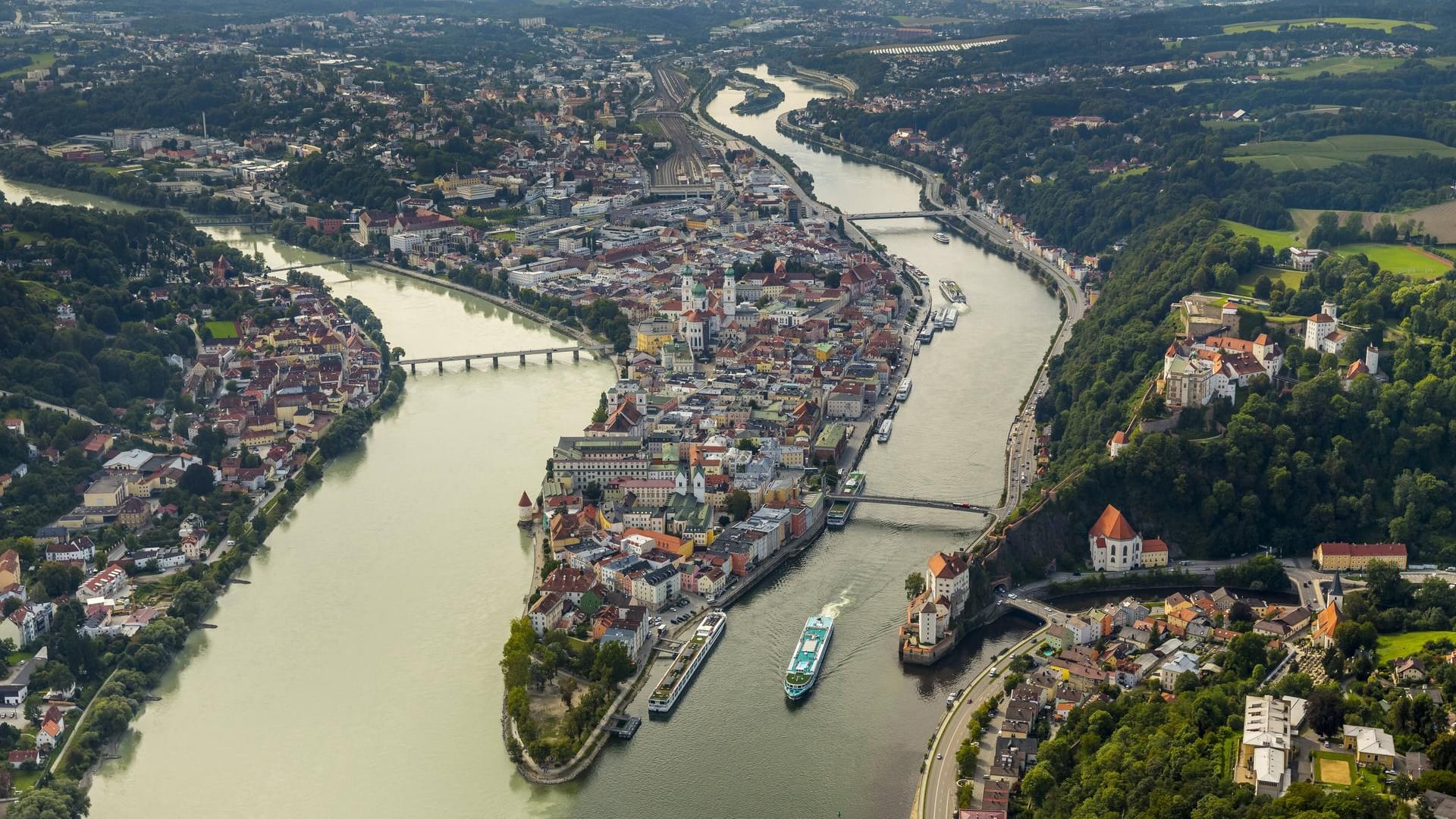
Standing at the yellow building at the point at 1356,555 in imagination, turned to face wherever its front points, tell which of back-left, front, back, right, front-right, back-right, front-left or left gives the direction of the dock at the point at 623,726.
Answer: front-right

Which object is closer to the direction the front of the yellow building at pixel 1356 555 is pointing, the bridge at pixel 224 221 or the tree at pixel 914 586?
the tree

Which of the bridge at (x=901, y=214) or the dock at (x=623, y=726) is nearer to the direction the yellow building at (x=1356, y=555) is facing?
the dock

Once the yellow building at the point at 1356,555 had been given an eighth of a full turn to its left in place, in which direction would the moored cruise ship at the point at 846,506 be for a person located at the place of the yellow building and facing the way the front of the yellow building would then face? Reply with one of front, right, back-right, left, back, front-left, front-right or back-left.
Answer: back-right

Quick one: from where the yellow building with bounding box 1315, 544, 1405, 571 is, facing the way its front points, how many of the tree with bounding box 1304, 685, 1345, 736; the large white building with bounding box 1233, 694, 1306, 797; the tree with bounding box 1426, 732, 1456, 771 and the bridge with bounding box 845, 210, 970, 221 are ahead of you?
3

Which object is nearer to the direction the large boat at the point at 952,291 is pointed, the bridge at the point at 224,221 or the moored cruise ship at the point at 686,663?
the bridge

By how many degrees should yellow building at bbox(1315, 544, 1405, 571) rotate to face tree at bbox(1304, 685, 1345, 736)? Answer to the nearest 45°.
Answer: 0° — it already faces it

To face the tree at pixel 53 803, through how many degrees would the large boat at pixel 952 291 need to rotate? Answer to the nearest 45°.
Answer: approximately 135° to its left

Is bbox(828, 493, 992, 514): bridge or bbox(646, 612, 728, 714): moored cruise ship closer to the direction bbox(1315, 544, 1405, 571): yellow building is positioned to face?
the moored cruise ship

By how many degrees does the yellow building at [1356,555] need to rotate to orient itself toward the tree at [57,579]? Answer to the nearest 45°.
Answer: approximately 45° to its right

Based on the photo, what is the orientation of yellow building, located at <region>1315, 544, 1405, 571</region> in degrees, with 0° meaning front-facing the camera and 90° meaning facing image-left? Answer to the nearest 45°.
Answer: approximately 0°

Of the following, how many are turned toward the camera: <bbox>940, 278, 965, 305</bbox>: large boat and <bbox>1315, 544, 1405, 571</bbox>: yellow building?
1

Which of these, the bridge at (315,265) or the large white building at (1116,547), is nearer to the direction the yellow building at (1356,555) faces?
the large white building
